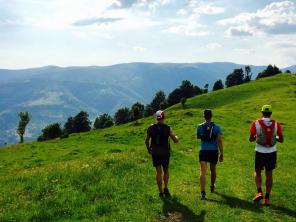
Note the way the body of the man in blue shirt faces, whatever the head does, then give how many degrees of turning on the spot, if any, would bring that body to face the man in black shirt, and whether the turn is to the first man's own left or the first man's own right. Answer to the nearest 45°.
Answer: approximately 135° to the first man's own left

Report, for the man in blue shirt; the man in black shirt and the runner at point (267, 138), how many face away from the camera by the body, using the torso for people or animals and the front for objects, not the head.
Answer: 3

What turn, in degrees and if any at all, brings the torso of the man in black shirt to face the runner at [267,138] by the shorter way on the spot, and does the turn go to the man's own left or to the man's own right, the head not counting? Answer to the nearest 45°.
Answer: approximately 90° to the man's own right

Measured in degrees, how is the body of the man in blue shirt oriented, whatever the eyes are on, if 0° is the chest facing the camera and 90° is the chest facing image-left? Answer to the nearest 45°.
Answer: approximately 180°

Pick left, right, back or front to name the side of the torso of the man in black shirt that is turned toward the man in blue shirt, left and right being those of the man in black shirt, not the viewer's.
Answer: right

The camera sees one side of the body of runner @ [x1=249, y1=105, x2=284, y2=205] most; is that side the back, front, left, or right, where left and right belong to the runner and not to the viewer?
back

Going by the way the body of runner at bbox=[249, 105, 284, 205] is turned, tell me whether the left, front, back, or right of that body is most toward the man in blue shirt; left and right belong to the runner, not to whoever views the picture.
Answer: left

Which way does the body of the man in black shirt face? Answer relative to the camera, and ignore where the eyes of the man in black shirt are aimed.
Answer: away from the camera

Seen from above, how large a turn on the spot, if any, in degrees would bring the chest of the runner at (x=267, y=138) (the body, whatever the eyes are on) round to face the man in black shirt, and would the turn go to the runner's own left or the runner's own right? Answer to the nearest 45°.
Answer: approximately 90° to the runner's own left
